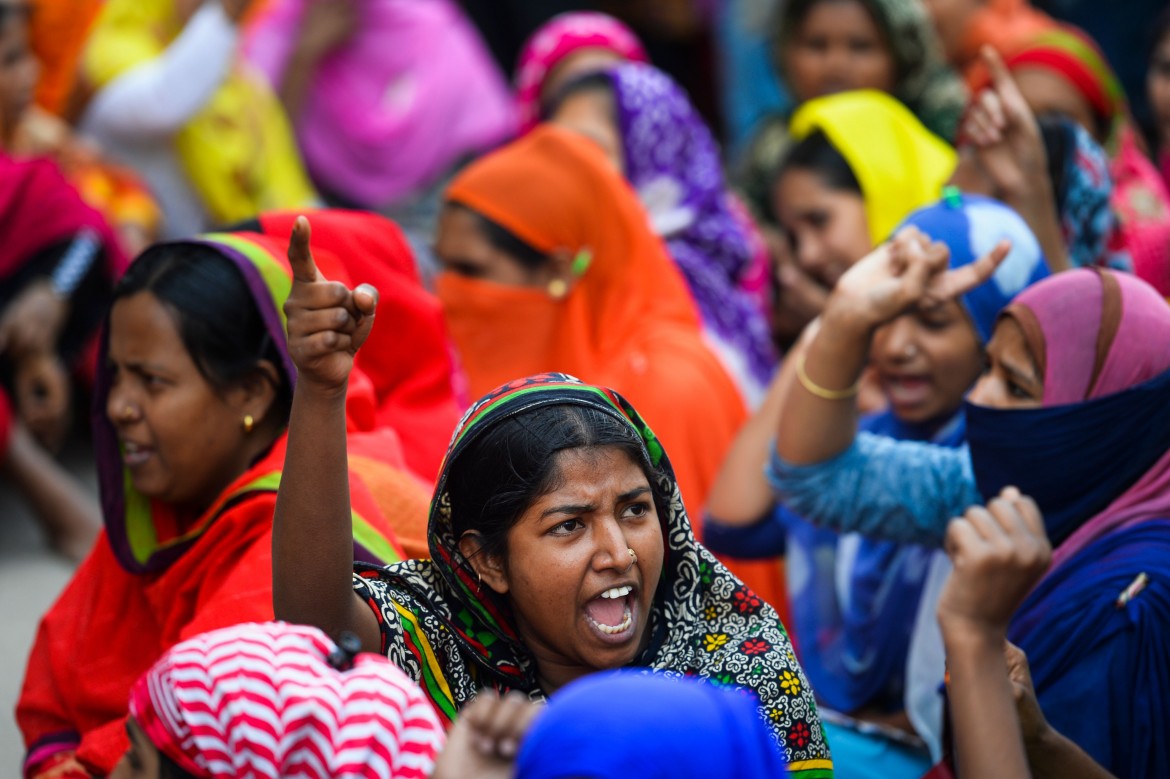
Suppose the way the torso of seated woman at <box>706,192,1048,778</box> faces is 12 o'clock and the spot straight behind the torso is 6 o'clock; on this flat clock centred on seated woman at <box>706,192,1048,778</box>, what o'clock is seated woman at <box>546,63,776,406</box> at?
seated woman at <box>546,63,776,406</box> is roughly at 4 o'clock from seated woman at <box>706,192,1048,778</box>.

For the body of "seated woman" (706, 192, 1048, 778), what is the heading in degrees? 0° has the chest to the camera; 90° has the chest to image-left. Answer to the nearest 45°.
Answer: approximately 45°

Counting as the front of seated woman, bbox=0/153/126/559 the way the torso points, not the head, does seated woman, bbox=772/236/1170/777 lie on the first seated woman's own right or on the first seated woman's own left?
on the first seated woman's own left

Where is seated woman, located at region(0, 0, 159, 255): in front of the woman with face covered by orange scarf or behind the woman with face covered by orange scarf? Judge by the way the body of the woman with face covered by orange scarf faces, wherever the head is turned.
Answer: in front

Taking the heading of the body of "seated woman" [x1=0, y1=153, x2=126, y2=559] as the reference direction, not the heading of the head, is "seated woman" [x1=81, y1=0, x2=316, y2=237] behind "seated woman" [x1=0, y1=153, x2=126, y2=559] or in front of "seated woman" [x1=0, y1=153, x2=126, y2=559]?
behind

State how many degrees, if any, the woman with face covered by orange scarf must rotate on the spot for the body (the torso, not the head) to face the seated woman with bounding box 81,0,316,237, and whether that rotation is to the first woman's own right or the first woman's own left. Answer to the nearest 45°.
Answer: approximately 45° to the first woman's own right

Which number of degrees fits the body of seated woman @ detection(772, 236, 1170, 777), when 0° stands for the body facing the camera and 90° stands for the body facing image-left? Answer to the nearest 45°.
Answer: approximately 90°
